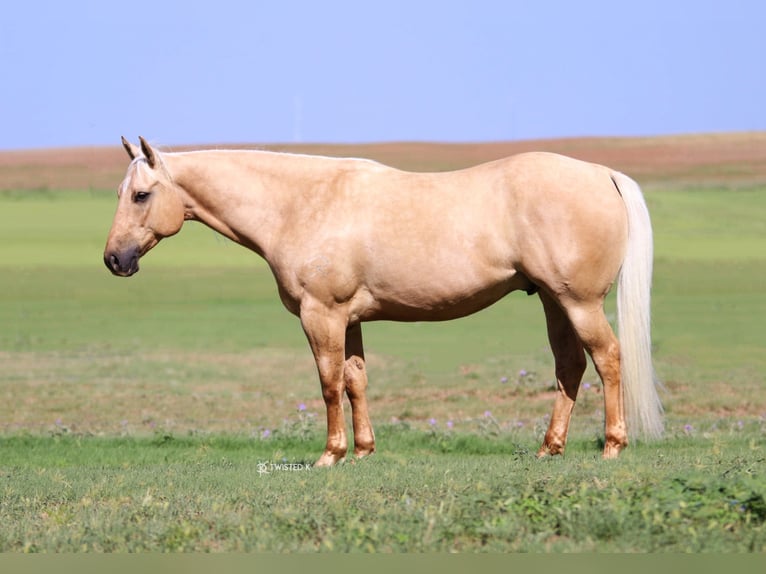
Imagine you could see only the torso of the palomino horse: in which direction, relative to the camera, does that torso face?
to the viewer's left
